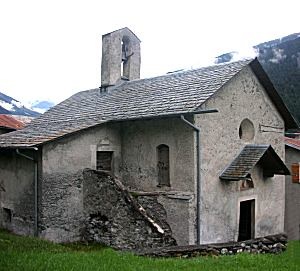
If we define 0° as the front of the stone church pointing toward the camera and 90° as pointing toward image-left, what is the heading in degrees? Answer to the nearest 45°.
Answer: approximately 315°
